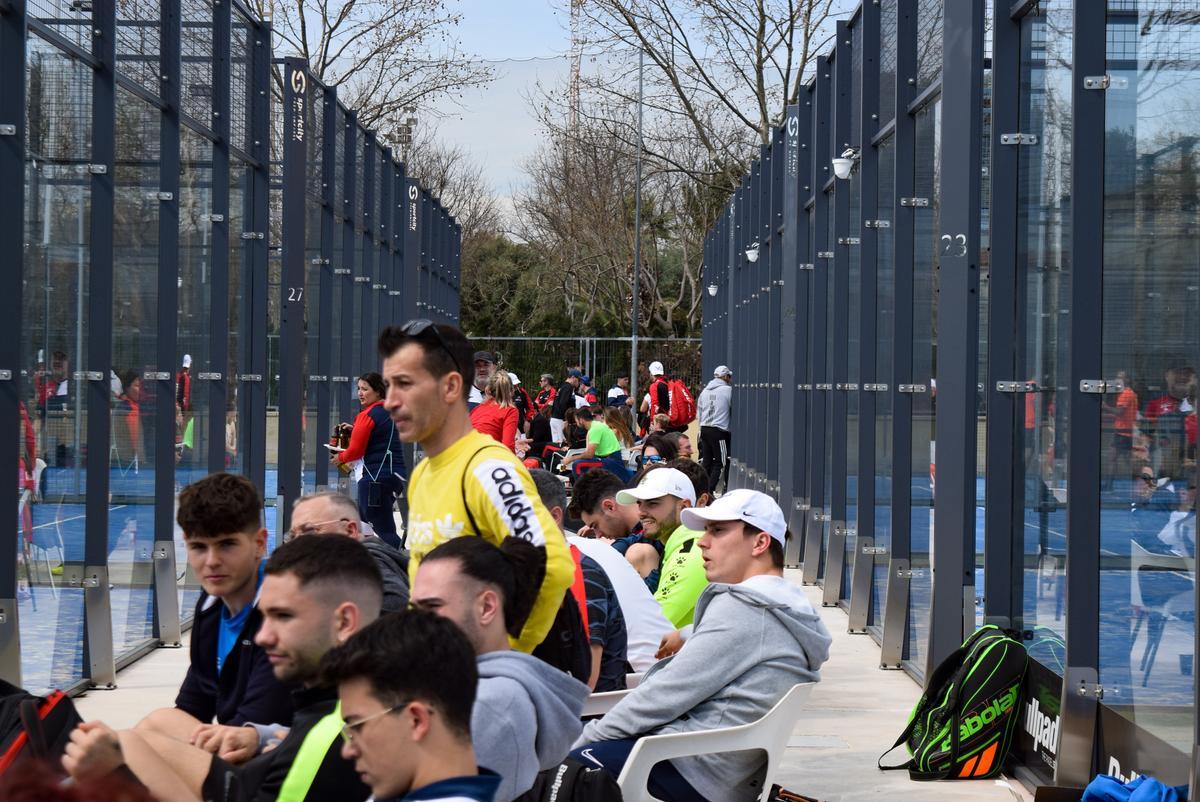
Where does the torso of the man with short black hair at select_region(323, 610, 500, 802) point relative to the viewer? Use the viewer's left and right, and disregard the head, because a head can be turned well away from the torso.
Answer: facing to the left of the viewer

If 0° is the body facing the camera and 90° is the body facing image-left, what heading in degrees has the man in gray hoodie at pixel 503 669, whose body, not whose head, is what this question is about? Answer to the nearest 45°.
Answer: approximately 90°

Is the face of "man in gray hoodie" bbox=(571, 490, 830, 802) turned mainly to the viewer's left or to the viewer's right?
to the viewer's left

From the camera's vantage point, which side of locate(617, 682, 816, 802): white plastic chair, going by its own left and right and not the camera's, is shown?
left

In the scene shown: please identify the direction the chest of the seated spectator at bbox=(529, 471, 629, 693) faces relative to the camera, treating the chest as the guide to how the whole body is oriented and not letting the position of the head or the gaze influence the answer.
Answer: to the viewer's left

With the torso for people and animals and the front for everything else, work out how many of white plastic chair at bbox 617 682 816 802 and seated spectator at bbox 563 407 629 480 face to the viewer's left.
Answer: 2

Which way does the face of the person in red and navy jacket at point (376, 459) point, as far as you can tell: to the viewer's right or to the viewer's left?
to the viewer's left

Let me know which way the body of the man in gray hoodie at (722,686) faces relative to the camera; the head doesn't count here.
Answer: to the viewer's left

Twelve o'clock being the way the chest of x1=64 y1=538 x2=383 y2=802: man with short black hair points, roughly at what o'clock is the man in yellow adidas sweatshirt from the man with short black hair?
The man in yellow adidas sweatshirt is roughly at 4 o'clock from the man with short black hair.

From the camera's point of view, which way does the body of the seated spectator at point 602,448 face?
to the viewer's left
